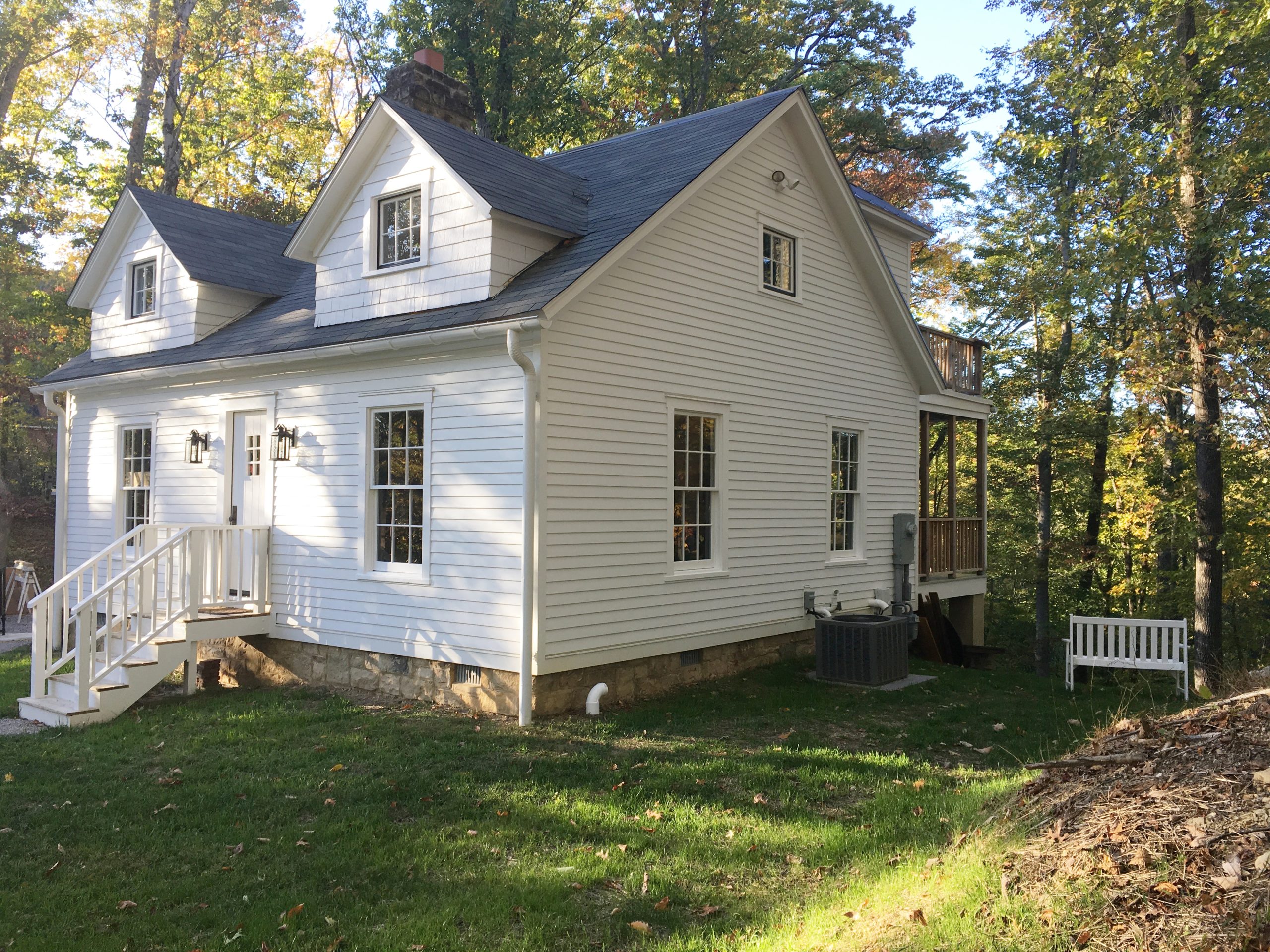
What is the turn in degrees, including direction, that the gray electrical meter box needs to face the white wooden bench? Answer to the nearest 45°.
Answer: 0° — it already faces it

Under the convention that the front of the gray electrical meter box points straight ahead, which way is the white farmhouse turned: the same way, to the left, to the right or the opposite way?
to the right

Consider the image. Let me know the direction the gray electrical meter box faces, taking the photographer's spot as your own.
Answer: facing the viewer and to the right of the viewer

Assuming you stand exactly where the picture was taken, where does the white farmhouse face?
facing the viewer and to the left of the viewer
